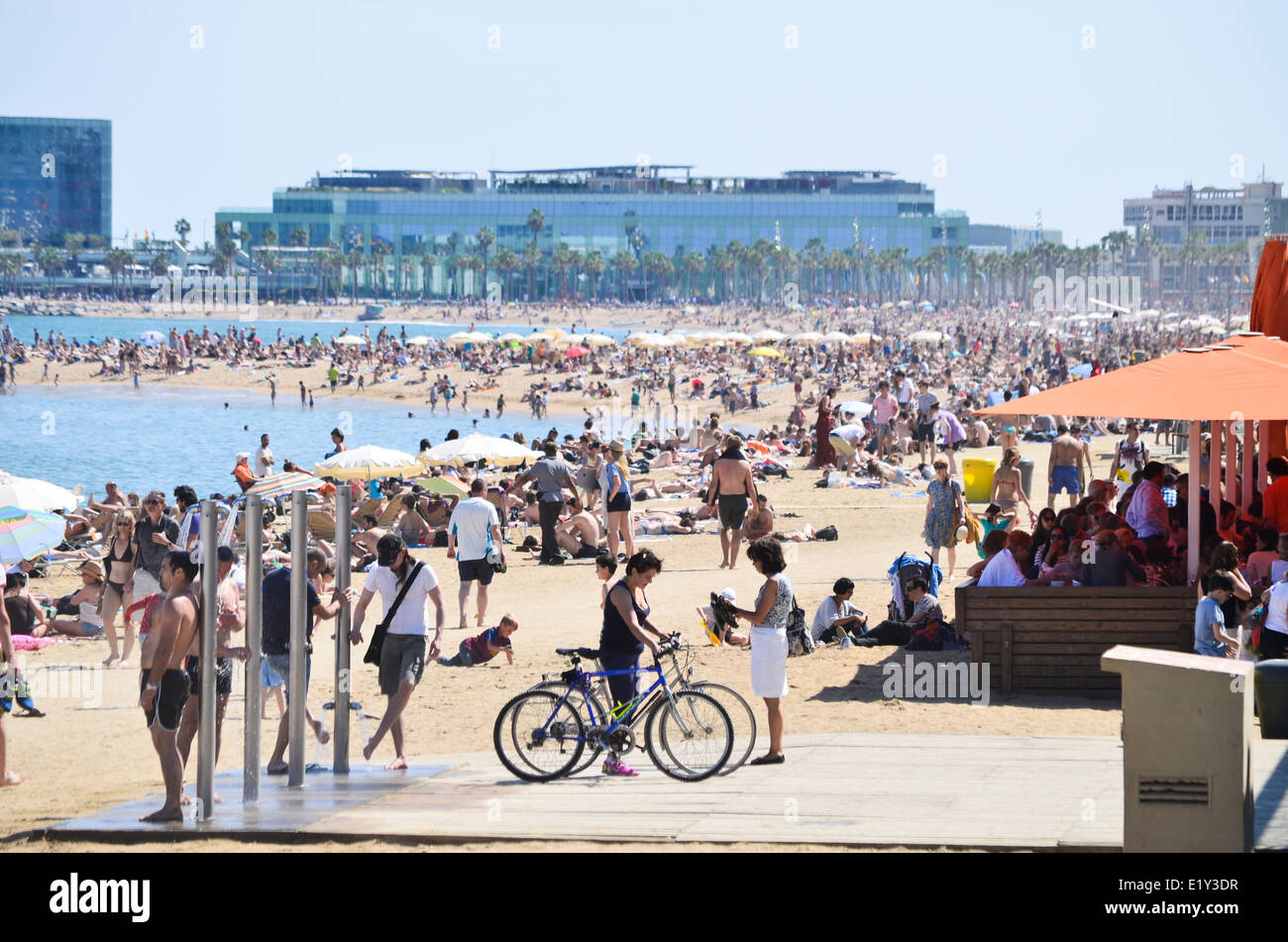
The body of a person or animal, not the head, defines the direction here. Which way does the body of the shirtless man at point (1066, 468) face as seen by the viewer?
away from the camera

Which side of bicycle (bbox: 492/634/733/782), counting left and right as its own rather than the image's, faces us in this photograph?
right

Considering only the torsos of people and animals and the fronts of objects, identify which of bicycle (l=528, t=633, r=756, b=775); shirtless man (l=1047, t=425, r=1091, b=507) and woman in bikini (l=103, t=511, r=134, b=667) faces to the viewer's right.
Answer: the bicycle

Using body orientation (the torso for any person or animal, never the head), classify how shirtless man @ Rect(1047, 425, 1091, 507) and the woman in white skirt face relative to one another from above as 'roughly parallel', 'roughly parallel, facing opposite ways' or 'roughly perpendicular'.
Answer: roughly perpendicular

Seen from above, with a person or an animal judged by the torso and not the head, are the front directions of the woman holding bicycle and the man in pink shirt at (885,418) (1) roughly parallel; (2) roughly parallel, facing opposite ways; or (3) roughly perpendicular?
roughly perpendicular

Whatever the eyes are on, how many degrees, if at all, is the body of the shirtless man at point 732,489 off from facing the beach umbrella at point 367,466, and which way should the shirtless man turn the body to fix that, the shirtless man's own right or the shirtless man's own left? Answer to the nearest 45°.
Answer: approximately 45° to the shirtless man's own left

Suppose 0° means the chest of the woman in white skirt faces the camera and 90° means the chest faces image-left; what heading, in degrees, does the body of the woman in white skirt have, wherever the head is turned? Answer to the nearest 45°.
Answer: approximately 90°

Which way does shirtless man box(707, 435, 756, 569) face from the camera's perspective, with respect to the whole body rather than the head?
away from the camera

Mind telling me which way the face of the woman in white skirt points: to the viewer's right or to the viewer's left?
to the viewer's left

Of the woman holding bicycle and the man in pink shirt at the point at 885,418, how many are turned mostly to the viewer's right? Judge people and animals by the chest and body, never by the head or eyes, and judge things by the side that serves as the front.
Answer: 1

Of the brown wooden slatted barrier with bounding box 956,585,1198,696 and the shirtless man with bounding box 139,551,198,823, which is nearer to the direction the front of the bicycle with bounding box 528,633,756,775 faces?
the brown wooden slatted barrier
